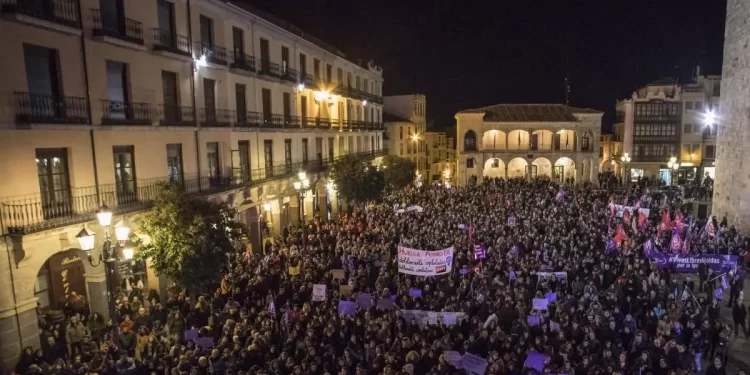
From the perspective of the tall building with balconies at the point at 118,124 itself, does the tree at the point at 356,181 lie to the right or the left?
on its left

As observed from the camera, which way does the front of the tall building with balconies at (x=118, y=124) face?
facing the viewer and to the right of the viewer

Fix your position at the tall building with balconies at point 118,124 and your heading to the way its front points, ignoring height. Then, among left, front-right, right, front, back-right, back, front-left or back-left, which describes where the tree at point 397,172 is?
left
